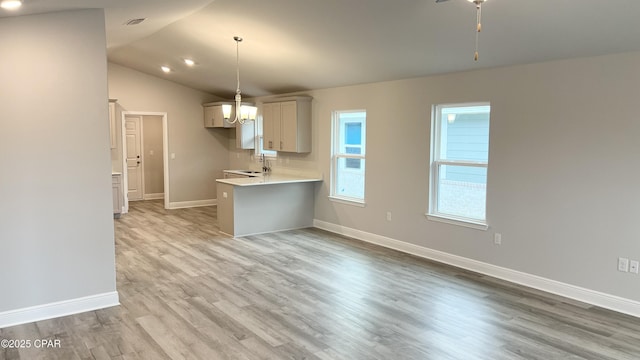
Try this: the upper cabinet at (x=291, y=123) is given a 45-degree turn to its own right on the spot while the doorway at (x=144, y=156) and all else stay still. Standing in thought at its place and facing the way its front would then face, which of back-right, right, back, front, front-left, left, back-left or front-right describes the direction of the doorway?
front-right

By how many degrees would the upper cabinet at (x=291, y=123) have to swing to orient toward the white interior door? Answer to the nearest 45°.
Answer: approximately 90° to its right

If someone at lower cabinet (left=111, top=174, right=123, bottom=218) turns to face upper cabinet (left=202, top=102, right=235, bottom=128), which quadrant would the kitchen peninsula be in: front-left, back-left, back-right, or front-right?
front-right

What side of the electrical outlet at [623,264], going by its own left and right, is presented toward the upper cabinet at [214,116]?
right

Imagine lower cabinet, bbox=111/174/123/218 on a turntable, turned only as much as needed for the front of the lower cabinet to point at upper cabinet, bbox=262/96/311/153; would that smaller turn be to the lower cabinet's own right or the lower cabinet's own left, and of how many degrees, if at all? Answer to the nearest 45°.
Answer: approximately 45° to the lower cabinet's own left

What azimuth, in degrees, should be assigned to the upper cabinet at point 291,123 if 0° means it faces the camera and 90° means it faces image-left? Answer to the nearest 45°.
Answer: approximately 45°

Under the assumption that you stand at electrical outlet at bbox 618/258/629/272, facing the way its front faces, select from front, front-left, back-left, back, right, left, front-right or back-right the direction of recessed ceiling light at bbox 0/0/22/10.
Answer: front-right
